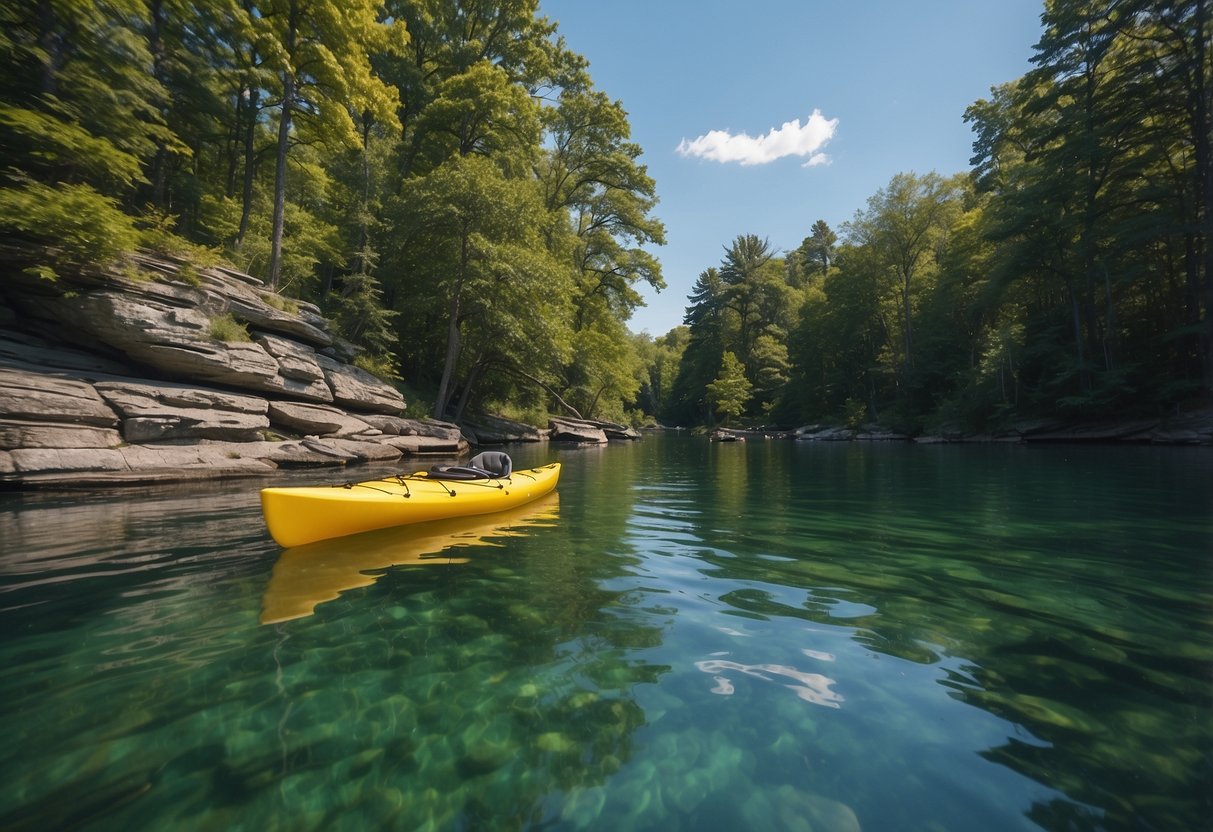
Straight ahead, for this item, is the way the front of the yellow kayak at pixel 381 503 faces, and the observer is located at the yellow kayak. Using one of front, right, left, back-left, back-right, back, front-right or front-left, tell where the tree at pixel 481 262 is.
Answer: back-right

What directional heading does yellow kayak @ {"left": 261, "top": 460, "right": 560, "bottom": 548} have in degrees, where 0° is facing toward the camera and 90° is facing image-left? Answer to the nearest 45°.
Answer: approximately 45°

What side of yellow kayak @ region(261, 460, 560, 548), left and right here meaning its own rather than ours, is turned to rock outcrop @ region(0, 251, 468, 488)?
right

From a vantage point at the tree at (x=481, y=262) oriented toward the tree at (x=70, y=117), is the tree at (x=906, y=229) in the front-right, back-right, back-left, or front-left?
back-left

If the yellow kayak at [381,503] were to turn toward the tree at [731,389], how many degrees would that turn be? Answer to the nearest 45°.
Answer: approximately 180°

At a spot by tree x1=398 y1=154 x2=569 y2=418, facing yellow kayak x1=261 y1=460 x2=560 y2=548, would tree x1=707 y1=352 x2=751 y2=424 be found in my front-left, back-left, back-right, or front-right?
back-left

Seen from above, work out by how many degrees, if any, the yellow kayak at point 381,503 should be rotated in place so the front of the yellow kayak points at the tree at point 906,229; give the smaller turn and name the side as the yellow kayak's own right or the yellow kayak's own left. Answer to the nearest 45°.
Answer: approximately 180°
